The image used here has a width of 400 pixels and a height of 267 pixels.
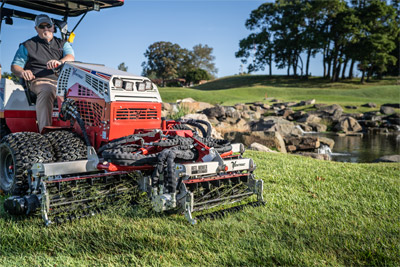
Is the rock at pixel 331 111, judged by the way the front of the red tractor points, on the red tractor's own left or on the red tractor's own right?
on the red tractor's own left

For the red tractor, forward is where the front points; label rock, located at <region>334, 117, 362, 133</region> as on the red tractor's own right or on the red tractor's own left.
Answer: on the red tractor's own left

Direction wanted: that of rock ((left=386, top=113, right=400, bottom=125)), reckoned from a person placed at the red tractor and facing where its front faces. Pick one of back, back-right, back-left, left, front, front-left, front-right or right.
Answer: left

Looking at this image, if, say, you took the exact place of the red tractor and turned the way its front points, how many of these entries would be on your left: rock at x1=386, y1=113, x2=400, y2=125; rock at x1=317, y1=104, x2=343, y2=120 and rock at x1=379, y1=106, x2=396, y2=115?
3

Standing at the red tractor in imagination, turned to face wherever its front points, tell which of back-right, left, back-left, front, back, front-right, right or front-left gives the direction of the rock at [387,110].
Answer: left

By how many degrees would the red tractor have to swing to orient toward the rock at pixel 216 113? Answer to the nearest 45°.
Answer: approximately 135° to its left

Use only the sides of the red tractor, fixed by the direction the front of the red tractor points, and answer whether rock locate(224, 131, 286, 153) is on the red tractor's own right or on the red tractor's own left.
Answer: on the red tractor's own left

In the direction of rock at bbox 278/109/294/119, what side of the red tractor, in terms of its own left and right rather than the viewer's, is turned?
left

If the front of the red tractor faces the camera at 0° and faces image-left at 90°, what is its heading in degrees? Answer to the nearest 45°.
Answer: approximately 315°

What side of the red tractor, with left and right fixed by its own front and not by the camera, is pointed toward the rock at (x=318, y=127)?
left

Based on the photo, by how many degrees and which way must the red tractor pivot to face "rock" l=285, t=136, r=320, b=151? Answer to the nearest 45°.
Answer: approximately 90° to its left
